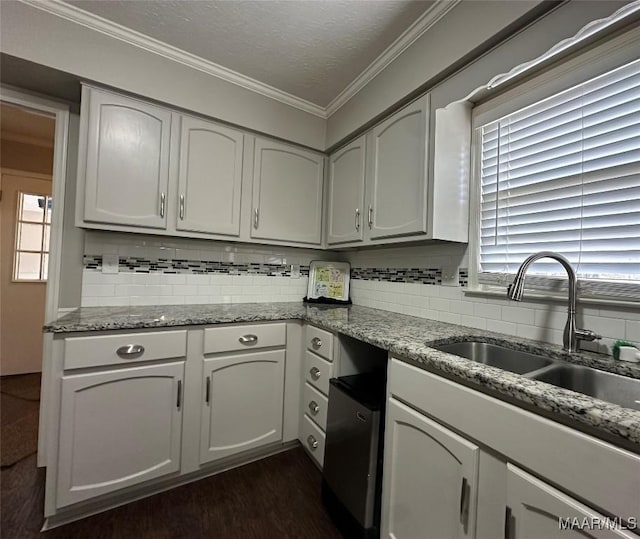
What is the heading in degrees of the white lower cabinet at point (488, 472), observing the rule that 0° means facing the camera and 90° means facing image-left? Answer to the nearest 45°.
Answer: approximately 45°
